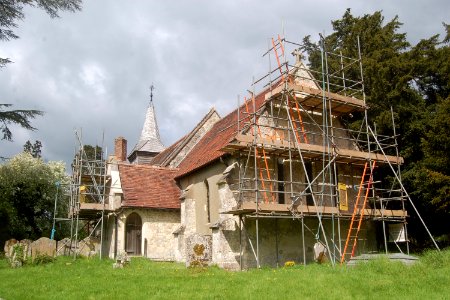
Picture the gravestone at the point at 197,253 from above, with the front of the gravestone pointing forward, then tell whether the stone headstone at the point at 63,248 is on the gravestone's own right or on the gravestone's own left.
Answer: on the gravestone's own right

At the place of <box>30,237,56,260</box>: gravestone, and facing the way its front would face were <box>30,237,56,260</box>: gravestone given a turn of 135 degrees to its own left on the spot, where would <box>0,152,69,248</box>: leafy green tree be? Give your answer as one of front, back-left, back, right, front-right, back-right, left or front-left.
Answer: front-left

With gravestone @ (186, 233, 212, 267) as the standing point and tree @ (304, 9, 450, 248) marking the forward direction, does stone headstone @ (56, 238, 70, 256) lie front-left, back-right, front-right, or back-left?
back-left

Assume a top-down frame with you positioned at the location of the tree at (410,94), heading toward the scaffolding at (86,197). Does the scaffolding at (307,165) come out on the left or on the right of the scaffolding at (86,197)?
left

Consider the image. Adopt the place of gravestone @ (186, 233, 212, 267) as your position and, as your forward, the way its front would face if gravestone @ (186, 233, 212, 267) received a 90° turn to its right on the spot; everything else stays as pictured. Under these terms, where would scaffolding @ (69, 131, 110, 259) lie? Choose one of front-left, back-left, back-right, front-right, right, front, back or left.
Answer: front-right

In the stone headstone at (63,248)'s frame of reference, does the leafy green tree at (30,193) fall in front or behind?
behind

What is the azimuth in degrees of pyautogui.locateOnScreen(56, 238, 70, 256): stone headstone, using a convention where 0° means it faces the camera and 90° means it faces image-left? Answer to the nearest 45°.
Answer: approximately 0°

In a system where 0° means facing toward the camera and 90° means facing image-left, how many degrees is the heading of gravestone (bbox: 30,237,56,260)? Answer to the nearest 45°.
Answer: approximately 0°
